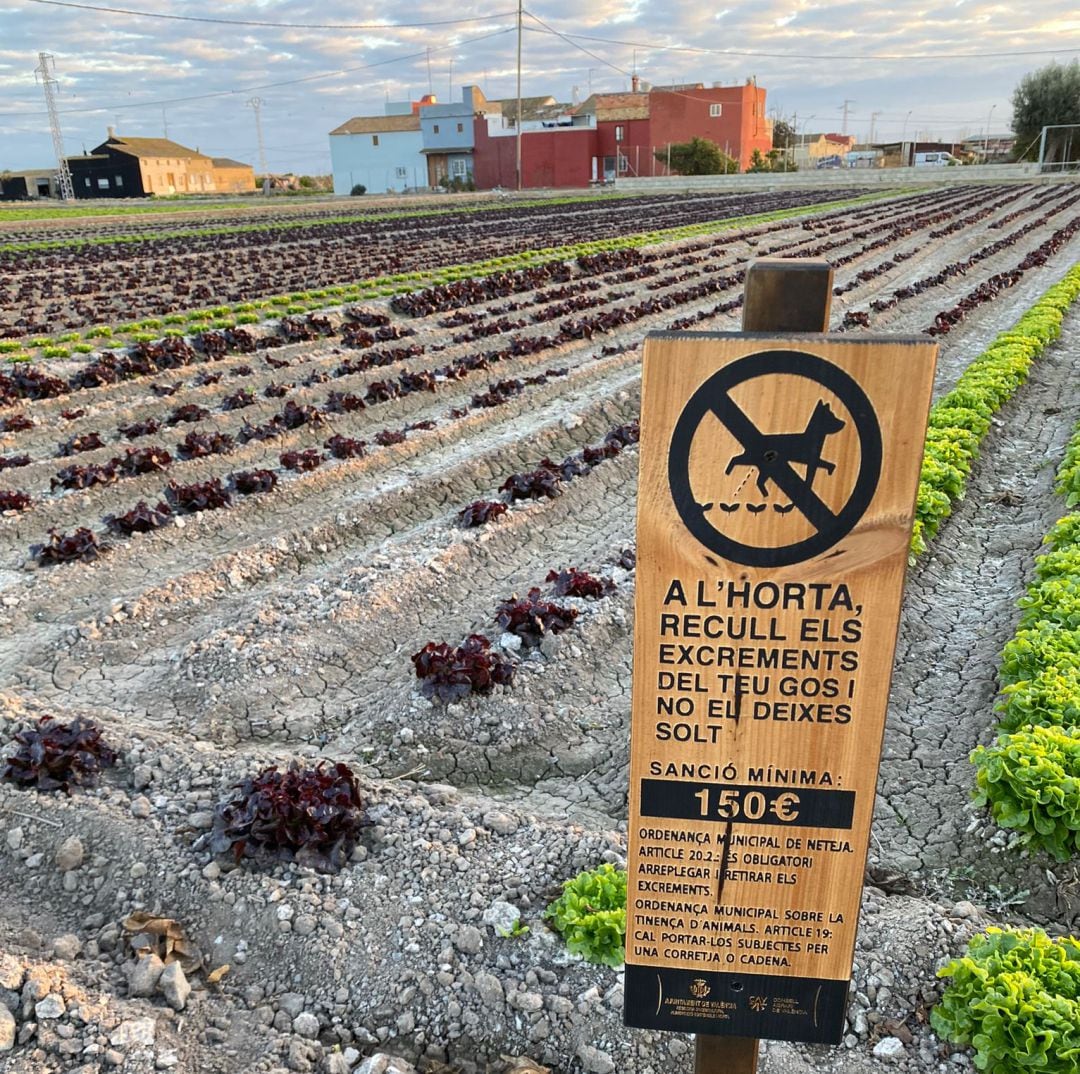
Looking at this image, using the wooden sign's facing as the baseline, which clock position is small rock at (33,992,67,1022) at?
The small rock is roughly at 3 o'clock from the wooden sign.

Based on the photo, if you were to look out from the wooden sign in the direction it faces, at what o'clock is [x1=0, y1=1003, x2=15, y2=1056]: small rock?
The small rock is roughly at 3 o'clock from the wooden sign.

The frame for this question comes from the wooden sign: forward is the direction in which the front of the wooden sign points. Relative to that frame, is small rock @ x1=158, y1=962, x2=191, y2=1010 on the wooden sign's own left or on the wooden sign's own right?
on the wooden sign's own right

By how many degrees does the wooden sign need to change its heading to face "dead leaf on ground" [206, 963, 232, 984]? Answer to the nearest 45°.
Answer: approximately 90° to its right

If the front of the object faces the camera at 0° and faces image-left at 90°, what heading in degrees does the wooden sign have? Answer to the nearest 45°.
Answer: approximately 0°

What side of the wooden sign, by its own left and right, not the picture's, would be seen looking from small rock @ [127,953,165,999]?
right

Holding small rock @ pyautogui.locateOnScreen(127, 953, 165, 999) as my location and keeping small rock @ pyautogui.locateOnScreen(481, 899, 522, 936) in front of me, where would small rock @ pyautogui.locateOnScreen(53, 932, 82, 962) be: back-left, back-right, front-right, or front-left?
back-left

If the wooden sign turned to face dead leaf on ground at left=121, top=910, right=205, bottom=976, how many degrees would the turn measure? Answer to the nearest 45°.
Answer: approximately 90° to its right

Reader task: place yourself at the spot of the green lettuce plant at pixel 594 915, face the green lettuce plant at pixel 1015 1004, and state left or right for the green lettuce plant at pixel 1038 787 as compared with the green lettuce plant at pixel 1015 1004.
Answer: left
